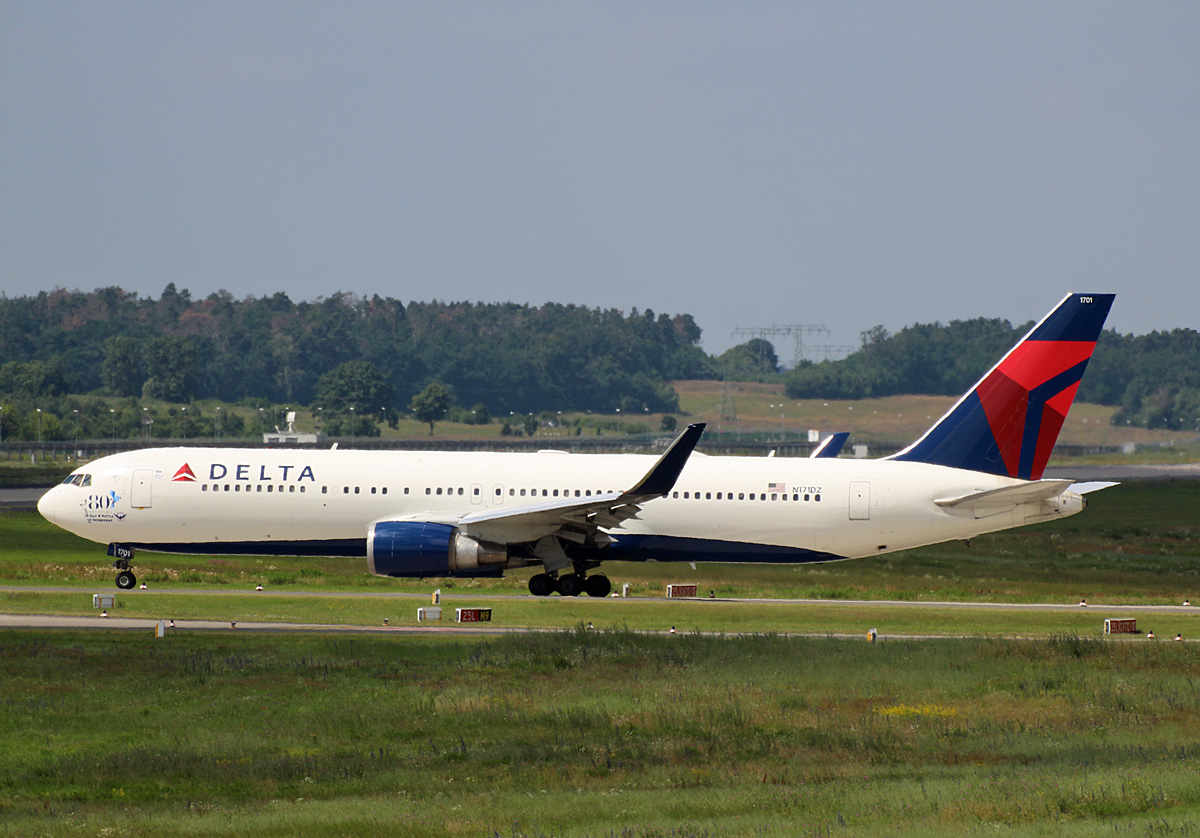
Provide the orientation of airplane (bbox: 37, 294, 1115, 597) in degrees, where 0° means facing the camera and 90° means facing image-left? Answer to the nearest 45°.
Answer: approximately 90°
